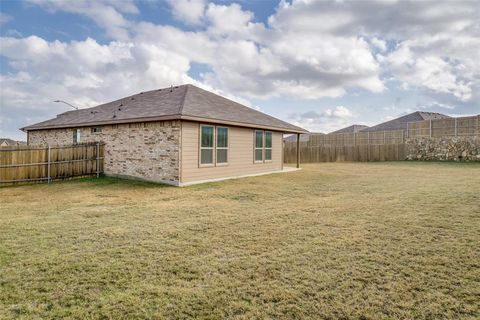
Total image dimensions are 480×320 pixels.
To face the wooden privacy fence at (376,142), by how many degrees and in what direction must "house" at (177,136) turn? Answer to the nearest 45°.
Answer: approximately 90° to its right

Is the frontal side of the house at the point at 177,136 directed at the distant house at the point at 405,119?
no

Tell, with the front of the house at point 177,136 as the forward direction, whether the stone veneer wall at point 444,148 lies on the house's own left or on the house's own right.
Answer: on the house's own right

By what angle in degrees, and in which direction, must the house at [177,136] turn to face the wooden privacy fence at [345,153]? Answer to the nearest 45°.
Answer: approximately 90° to its right

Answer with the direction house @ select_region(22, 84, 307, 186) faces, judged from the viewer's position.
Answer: facing away from the viewer and to the left of the viewer

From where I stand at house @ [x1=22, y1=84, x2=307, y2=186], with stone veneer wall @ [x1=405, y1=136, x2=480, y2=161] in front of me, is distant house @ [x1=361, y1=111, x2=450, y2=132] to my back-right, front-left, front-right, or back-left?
front-left

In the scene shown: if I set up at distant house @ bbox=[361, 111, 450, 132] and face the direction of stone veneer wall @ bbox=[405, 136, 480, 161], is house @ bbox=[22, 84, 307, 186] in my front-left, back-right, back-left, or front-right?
front-right

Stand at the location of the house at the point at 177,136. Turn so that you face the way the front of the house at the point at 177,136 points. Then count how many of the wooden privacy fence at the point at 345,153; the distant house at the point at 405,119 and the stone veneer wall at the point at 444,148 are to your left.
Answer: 0
